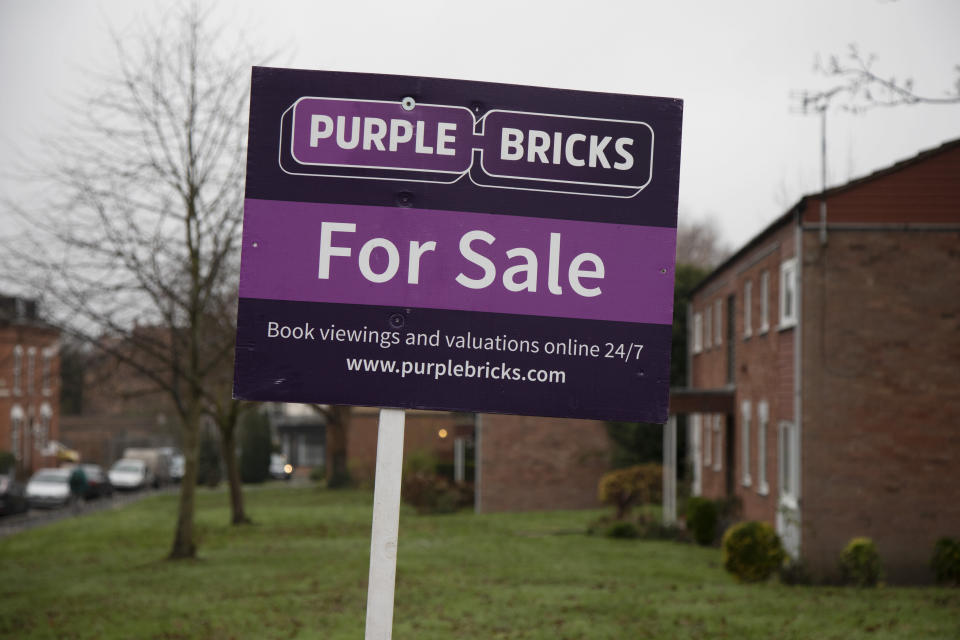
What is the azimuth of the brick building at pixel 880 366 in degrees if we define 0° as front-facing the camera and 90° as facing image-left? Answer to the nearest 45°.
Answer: approximately 90°

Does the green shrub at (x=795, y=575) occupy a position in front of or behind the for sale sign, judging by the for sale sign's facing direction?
behind

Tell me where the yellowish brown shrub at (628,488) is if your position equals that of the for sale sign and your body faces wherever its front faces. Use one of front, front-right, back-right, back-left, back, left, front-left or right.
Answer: back

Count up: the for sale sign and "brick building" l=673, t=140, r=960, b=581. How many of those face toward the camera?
1

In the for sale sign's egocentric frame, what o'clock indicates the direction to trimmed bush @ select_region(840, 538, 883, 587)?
The trimmed bush is roughly at 7 o'clock from the for sale sign.

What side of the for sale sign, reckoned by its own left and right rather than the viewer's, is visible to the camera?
front

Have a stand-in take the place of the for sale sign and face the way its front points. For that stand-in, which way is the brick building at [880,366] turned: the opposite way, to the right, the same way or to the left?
to the right

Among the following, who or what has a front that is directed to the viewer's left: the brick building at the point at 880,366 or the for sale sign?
the brick building

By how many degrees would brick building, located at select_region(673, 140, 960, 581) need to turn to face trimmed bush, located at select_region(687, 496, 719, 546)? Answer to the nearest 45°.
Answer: approximately 45° to its right
